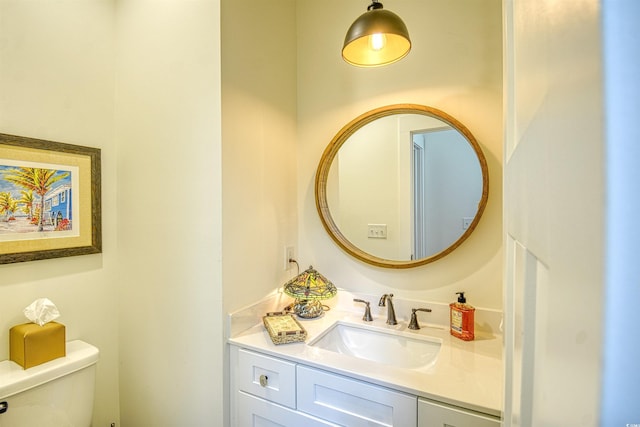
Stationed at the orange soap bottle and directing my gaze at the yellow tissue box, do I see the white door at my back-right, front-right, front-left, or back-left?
front-left

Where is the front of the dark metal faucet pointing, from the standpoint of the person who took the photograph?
facing the viewer and to the left of the viewer

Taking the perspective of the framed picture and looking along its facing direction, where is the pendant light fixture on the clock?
The pendant light fixture is roughly at 12 o'clock from the framed picture.

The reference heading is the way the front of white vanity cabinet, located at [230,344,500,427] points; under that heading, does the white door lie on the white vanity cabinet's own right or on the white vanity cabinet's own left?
on the white vanity cabinet's own left

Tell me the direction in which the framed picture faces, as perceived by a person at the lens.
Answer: facing the viewer and to the right of the viewer

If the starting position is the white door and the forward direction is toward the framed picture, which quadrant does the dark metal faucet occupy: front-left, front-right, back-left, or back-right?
front-right

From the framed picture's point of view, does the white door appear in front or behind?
in front

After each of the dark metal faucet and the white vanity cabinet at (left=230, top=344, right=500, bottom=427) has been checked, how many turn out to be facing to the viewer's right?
0

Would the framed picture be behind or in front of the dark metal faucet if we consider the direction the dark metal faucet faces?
in front

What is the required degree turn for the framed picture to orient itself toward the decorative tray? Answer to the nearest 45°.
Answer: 0° — it already faces it

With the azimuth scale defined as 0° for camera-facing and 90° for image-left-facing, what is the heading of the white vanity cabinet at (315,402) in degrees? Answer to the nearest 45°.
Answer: approximately 45°

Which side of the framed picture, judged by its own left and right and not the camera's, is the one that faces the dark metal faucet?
front

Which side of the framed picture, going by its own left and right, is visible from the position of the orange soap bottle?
front
